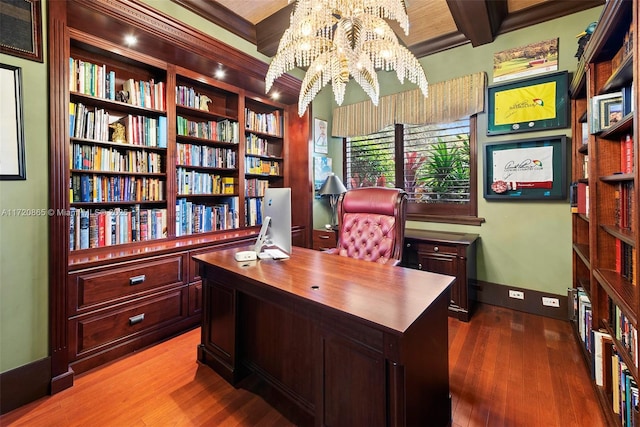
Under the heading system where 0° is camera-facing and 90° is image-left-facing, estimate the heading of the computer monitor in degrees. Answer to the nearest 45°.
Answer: approximately 225°

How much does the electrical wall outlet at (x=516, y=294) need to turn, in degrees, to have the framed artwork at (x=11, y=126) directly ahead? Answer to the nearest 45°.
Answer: approximately 45° to its right

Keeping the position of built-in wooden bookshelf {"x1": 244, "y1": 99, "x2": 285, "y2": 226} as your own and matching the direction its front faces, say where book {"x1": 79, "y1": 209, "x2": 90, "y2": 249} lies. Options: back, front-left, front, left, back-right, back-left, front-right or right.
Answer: right

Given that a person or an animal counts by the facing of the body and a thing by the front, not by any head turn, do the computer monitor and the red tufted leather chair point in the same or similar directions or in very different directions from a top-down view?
very different directions

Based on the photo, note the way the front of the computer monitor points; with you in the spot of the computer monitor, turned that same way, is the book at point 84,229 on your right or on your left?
on your left

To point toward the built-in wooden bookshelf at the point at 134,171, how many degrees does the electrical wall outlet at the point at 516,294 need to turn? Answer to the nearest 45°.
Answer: approximately 45° to its right

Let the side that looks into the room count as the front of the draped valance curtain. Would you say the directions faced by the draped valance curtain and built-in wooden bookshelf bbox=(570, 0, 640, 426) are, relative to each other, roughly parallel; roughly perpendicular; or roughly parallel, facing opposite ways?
roughly perpendicular

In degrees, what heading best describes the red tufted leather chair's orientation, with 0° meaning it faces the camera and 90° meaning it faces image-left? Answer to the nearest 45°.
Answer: approximately 45°

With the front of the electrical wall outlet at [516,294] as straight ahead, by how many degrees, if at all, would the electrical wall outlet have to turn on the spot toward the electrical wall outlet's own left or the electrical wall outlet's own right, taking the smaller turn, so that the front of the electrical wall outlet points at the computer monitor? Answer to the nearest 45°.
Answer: approximately 45° to the electrical wall outlet's own right

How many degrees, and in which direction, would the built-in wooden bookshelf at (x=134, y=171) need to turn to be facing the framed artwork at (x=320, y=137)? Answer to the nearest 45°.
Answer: approximately 45° to its left

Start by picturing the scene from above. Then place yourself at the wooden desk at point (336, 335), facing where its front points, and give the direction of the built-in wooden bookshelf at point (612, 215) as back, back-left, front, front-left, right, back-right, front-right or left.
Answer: front-right
